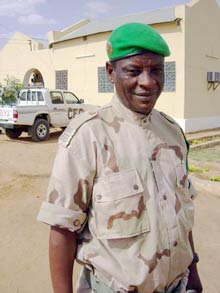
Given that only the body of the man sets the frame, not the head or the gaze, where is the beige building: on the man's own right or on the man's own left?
on the man's own left

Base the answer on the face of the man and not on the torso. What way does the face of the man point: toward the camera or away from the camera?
toward the camera

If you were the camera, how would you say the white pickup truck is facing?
facing away from the viewer and to the right of the viewer

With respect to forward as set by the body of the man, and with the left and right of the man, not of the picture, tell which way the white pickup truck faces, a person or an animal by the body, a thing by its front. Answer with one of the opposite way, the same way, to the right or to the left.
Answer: to the left

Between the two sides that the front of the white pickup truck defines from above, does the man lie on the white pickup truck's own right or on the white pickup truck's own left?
on the white pickup truck's own right

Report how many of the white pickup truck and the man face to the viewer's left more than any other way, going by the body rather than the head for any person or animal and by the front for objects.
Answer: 0

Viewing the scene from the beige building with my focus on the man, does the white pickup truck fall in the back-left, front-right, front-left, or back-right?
front-right

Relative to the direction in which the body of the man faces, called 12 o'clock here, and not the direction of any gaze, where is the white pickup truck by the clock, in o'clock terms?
The white pickup truck is roughly at 7 o'clock from the man.
